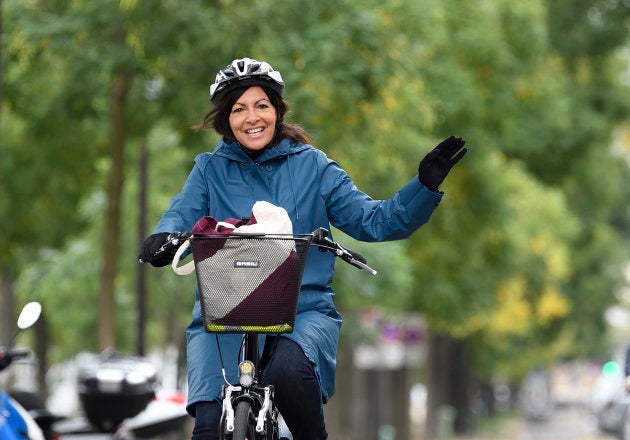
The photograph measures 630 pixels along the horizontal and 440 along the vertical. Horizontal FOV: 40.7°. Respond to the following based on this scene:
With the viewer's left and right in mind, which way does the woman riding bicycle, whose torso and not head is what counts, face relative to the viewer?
facing the viewer

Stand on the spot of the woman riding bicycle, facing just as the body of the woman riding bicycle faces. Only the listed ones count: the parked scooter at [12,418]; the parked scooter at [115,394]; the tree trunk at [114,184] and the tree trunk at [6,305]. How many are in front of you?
0

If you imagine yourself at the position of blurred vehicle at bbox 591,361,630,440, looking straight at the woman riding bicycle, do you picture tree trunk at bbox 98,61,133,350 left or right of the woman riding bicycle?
right

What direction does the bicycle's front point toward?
toward the camera

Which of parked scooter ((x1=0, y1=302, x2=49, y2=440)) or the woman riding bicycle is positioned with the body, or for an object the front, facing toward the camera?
the woman riding bicycle

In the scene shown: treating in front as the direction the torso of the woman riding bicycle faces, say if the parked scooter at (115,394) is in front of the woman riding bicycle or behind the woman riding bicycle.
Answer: behind

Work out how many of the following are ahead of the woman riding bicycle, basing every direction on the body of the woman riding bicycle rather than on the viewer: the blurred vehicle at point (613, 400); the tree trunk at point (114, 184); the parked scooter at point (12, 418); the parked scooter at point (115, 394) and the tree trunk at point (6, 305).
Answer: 0

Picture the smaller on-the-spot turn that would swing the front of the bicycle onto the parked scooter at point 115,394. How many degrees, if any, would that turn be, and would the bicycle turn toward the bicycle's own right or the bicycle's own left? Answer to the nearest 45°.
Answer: approximately 180°

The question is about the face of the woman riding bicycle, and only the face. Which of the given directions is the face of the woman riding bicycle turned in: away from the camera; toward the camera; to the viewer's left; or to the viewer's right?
toward the camera

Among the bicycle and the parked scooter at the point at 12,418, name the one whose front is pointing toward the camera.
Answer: the bicycle
